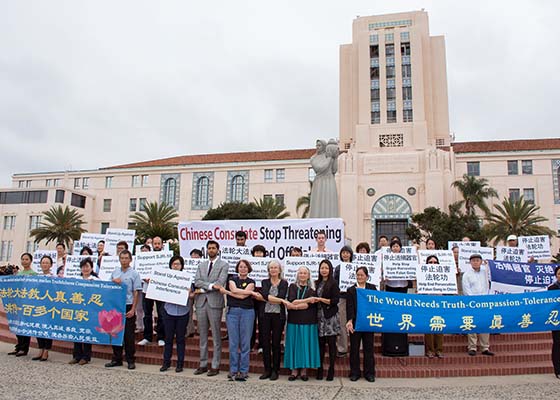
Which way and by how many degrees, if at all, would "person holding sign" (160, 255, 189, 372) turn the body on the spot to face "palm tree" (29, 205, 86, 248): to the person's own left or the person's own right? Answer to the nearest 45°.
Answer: approximately 180°

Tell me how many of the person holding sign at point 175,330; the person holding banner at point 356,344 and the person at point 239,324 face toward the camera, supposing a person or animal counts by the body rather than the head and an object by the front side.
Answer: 3

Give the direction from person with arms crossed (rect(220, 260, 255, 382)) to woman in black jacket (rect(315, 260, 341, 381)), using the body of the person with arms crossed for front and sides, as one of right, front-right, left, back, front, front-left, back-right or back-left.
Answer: left

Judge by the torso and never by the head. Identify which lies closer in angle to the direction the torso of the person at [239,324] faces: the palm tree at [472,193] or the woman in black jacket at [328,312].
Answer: the woman in black jacket

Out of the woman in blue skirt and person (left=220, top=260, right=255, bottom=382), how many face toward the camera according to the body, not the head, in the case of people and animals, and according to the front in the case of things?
2

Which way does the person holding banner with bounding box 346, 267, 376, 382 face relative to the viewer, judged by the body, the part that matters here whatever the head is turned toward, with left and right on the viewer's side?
facing the viewer

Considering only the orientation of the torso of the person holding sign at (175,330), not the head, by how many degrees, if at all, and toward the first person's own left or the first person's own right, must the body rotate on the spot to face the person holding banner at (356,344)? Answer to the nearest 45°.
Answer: approximately 90° to the first person's own left

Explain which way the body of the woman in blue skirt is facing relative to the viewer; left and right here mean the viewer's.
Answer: facing the viewer

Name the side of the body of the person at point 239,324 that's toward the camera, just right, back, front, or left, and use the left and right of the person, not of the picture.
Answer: front

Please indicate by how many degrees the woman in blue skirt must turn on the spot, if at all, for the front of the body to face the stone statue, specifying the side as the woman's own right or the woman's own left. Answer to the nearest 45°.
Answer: approximately 180°
